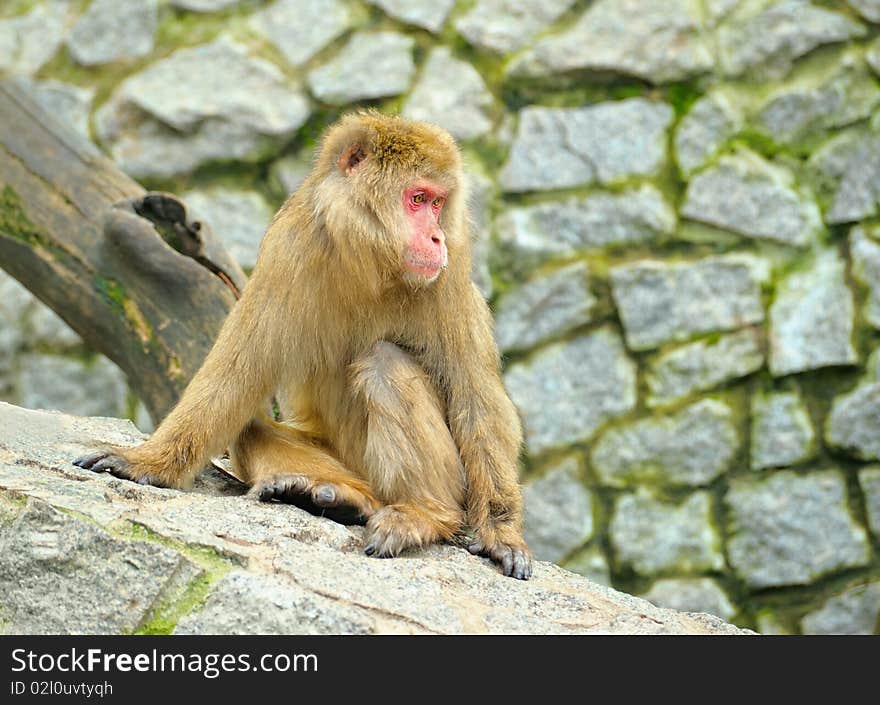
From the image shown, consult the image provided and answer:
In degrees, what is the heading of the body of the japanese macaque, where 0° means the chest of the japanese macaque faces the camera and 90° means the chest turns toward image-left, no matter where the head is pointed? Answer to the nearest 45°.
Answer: approximately 0°

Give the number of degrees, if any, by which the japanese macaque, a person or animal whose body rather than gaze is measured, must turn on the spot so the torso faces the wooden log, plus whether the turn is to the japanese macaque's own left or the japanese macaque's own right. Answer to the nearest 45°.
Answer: approximately 135° to the japanese macaque's own right
